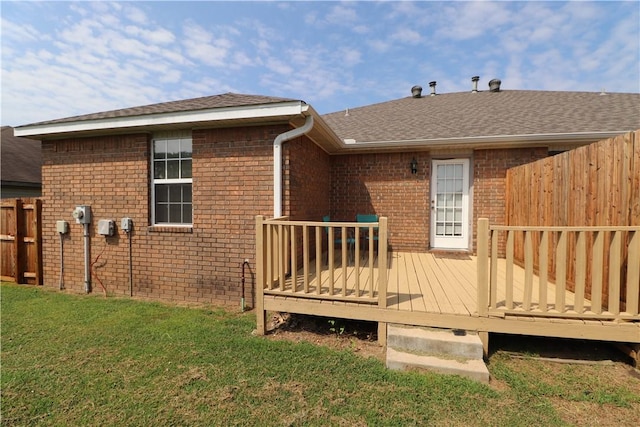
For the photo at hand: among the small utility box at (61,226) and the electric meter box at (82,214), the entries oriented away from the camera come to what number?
0

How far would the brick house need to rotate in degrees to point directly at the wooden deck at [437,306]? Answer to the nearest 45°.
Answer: approximately 135° to its right

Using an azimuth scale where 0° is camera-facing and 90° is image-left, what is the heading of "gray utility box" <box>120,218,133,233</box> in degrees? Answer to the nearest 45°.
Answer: approximately 45°

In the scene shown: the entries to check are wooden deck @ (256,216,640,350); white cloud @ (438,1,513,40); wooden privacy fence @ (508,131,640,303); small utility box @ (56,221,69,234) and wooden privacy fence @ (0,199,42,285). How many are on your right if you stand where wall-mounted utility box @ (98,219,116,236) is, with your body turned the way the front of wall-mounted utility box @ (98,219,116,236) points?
2

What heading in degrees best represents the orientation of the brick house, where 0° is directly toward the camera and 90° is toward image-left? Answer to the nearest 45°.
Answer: approximately 180°

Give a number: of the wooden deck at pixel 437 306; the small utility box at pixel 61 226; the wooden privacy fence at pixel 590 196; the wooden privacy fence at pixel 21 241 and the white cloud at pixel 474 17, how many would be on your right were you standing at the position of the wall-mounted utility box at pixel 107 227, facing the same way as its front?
2

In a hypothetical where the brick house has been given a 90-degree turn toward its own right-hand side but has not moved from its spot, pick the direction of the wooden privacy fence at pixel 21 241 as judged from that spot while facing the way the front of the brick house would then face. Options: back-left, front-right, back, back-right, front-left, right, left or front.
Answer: back

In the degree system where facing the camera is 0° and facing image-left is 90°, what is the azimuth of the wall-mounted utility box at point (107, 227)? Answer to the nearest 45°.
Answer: approximately 45°

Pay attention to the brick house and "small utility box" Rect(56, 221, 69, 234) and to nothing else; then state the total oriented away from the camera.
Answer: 1

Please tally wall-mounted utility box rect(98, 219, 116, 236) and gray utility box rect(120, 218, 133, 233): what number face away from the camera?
0

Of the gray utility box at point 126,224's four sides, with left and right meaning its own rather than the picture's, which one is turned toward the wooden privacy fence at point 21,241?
right
